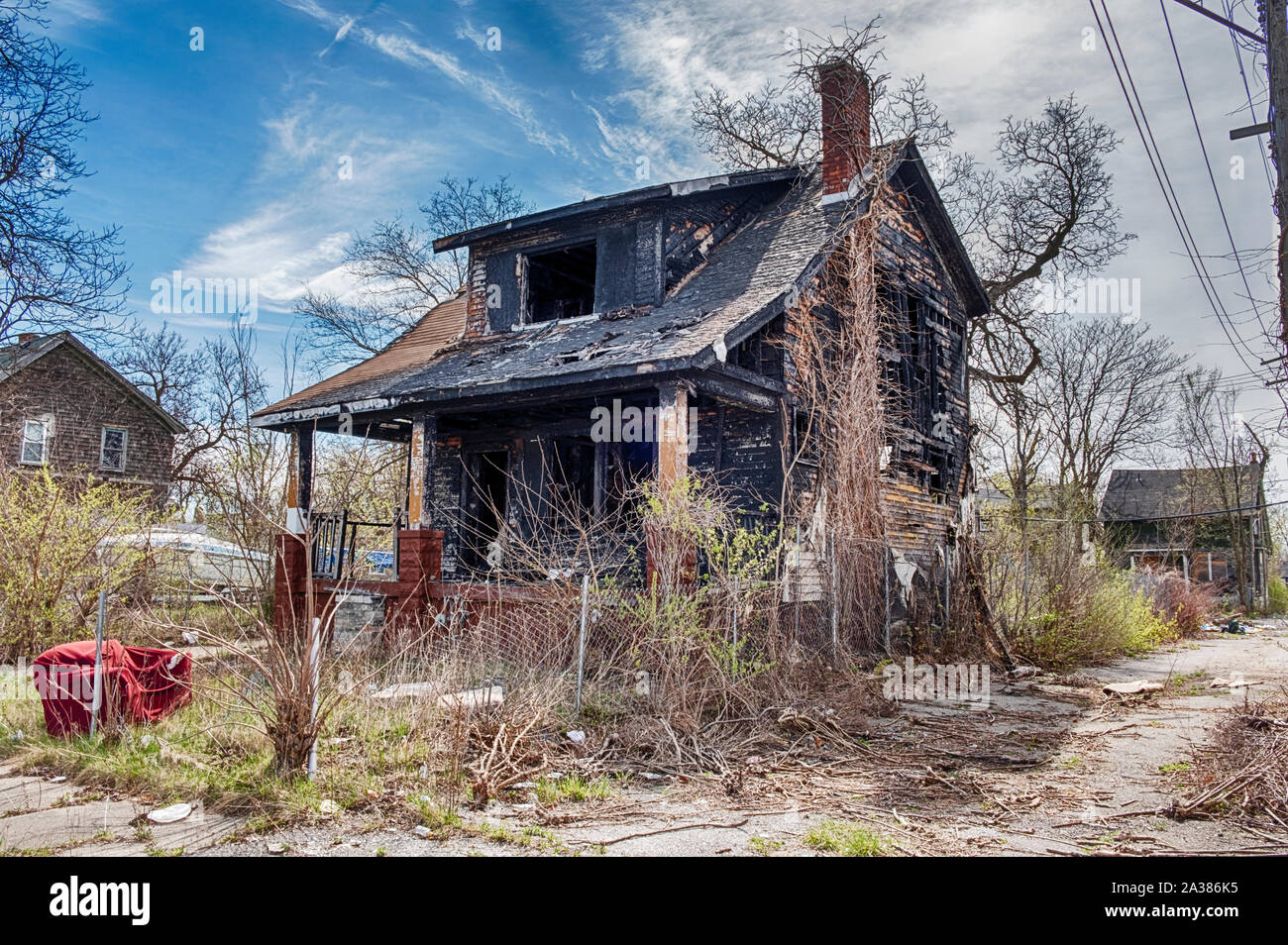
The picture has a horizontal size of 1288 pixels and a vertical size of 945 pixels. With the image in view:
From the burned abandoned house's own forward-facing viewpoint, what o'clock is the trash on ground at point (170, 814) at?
The trash on ground is roughly at 11 o'clock from the burned abandoned house.

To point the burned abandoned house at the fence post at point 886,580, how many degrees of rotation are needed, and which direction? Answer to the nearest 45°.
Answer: approximately 90° to its left

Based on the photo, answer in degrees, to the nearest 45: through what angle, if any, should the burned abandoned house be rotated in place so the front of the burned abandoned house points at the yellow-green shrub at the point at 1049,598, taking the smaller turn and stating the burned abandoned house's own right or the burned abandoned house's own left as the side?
approximately 135° to the burned abandoned house's own left

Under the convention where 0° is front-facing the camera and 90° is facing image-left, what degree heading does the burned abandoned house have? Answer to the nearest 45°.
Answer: approximately 45°

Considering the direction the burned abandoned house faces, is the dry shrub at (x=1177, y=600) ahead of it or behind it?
behind

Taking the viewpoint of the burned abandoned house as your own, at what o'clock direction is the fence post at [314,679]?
The fence post is roughly at 11 o'clock from the burned abandoned house.

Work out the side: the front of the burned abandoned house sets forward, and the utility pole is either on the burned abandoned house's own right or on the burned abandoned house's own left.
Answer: on the burned abandoned house's own left
